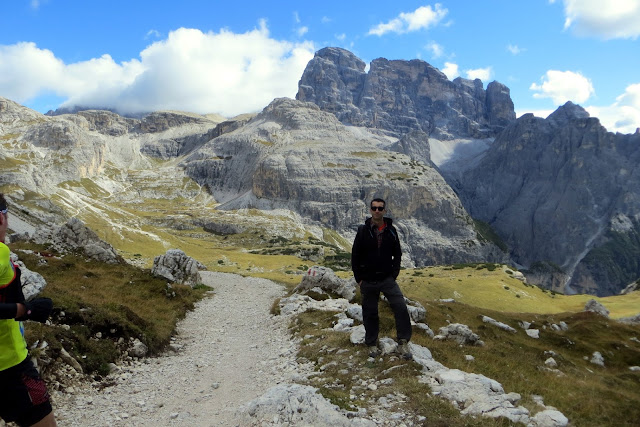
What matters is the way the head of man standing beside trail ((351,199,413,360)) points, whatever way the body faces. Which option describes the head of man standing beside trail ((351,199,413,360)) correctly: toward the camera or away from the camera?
toward the camera

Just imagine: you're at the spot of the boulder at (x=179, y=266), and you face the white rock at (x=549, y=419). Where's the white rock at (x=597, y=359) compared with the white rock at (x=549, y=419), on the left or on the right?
left

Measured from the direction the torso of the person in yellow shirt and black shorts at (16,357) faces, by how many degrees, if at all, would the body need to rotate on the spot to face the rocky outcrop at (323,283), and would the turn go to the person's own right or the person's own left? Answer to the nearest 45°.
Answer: approximately 45° to the person's own left

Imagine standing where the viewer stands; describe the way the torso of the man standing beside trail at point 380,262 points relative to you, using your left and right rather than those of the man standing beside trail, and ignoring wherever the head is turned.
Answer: facing the viewer

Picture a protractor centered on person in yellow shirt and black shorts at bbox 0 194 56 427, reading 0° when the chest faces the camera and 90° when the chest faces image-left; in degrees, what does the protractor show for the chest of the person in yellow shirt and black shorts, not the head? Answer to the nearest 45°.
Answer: approximately 270°

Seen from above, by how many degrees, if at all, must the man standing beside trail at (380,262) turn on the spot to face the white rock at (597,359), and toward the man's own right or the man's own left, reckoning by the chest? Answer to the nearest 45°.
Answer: approximately 135° to the man's own left

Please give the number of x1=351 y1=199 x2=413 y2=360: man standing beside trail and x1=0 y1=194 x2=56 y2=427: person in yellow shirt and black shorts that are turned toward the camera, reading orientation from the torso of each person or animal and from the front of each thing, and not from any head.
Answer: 1

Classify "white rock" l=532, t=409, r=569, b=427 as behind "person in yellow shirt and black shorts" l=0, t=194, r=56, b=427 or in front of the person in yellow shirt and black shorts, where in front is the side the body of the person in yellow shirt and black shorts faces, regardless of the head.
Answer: in front

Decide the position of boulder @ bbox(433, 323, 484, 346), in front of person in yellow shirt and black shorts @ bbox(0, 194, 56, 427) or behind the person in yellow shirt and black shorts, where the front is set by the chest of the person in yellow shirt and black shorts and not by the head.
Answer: in front

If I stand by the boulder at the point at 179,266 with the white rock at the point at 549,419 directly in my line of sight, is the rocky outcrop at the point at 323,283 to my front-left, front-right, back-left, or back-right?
front-left
